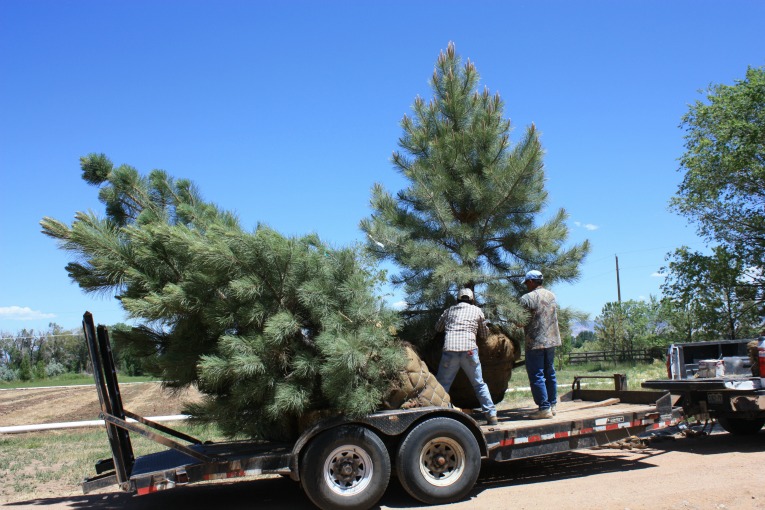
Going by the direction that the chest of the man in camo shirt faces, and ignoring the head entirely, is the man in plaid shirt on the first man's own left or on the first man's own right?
on the first man's own left

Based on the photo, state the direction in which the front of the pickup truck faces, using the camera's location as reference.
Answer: facing away from the viewer and to the right of the viewer

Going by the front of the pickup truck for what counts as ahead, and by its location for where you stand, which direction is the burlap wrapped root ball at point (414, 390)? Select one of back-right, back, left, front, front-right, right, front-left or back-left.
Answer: back

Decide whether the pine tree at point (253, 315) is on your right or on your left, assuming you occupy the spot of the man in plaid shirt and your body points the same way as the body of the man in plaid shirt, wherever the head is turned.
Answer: on your left

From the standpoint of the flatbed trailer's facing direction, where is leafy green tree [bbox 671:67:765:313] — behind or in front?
in front

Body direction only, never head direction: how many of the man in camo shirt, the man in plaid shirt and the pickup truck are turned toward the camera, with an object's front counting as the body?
0

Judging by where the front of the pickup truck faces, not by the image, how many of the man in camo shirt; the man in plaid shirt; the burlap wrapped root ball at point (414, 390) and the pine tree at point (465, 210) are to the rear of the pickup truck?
4

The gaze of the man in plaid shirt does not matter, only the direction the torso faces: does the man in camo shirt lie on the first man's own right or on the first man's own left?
on the first man's own right

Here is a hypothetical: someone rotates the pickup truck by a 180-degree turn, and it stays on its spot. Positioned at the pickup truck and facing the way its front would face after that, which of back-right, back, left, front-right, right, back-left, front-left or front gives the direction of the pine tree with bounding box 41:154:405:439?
front

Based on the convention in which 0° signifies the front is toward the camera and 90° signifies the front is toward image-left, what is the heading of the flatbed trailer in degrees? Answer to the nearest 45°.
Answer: approximately 225°

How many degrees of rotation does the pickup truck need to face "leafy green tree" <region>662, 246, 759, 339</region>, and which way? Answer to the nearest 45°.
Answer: approximately 45° to its left

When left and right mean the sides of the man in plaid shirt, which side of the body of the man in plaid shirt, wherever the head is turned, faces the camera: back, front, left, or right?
back

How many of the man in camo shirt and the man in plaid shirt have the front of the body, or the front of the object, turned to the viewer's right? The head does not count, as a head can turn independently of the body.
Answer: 0
